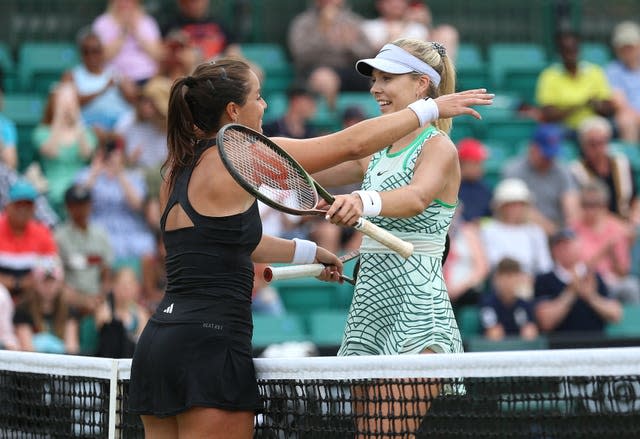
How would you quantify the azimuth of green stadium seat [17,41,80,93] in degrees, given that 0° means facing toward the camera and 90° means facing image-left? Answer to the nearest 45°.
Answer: approximately 0°

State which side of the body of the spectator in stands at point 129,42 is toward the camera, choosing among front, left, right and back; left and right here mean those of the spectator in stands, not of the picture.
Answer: front

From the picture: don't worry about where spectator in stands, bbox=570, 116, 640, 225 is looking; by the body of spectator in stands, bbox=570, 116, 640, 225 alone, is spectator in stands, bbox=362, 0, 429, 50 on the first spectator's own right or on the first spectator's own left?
on the first spectator's own right

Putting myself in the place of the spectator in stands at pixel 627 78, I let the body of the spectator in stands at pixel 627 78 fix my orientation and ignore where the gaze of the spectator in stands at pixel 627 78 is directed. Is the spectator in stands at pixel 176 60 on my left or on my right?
on my right

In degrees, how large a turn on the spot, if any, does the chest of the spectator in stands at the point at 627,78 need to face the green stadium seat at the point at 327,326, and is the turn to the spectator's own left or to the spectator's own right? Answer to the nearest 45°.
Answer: approximately 45° to the spectator's own right

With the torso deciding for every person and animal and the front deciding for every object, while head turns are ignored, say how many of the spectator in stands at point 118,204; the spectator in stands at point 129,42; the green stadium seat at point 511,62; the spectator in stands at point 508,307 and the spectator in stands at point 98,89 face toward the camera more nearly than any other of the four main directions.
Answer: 5

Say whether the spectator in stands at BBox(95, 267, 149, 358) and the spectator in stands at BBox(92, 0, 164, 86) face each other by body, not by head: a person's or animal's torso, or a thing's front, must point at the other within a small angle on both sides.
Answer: no

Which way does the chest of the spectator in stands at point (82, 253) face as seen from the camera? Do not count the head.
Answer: toward the camera

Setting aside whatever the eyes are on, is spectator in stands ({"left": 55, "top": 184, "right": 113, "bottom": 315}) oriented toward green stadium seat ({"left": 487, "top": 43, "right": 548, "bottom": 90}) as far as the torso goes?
no

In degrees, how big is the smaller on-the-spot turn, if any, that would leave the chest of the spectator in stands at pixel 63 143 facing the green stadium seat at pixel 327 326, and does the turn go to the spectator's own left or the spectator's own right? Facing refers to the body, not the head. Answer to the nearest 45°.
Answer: approximately 45° to the spectator's own left

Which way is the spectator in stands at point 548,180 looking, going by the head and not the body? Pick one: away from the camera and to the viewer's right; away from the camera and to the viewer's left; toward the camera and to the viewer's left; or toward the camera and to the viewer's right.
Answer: toward the camera and to the viewer's left

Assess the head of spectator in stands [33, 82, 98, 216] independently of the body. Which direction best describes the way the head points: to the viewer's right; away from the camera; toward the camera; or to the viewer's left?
toward the camera

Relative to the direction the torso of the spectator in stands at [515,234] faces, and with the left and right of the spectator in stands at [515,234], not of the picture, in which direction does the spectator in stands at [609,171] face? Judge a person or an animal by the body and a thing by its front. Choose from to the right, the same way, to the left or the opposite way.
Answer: the same way

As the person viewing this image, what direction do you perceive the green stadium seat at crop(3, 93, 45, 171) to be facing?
facing the viewer

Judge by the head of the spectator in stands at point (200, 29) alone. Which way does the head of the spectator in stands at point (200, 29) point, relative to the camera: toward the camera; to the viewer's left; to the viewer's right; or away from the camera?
toward the camera

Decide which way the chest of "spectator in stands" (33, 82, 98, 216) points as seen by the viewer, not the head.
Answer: toward the camera

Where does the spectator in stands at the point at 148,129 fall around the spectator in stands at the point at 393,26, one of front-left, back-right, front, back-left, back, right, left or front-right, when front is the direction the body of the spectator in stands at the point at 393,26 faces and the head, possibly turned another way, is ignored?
front-right

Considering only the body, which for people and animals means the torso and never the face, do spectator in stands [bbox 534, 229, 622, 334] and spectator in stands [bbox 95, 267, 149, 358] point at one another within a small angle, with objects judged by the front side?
no
